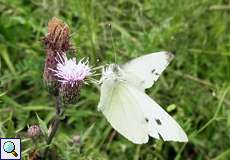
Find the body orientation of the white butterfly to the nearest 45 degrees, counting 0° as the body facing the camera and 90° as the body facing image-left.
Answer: approximately 90°

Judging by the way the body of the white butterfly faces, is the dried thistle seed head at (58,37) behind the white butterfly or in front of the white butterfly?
in front

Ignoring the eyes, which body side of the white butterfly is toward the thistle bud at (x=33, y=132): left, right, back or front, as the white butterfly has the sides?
front
